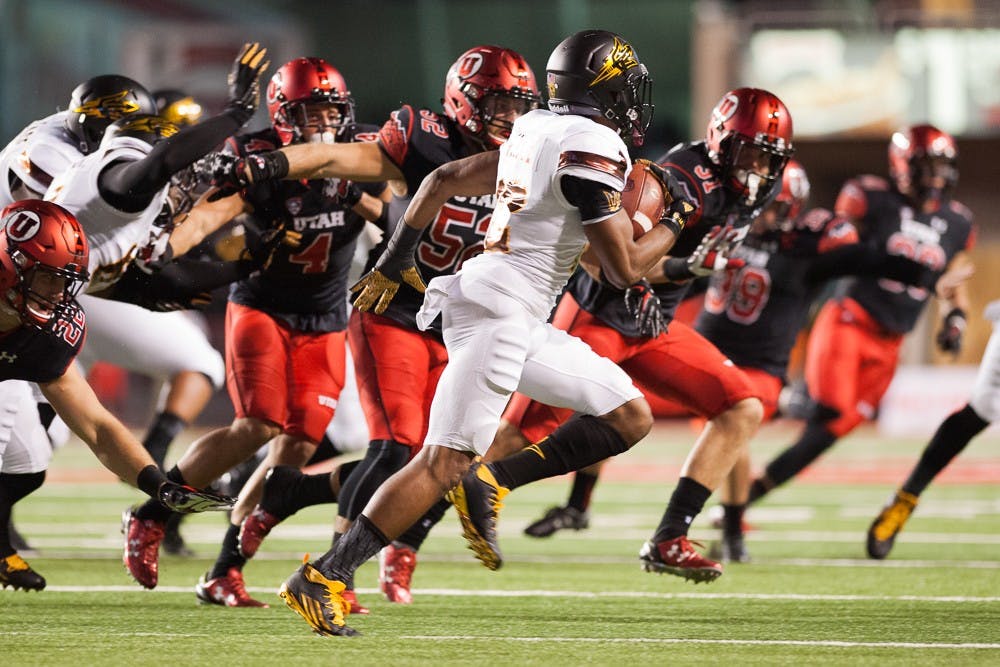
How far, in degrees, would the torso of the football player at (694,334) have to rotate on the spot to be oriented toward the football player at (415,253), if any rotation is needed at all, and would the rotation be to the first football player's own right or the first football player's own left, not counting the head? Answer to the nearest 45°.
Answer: approximately 135° to the first football player's own right

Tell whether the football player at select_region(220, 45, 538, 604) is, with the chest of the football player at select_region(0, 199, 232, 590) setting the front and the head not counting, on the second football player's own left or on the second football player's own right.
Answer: on the second football player's own left

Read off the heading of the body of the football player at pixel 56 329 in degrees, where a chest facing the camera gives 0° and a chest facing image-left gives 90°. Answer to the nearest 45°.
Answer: approximately 315°

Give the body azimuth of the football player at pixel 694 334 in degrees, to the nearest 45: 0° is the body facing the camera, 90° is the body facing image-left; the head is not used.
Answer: approximately 315°

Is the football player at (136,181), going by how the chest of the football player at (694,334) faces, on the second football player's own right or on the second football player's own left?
on the second football player's own right

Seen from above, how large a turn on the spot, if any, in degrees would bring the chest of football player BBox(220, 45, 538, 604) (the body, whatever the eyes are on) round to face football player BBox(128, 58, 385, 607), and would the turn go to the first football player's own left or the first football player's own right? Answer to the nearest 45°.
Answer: approximately 180°

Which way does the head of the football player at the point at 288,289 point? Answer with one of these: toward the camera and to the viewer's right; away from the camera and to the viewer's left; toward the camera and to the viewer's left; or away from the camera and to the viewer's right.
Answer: toward the camera and to the viewer's right

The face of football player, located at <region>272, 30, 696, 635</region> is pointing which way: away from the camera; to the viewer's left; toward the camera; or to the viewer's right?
to the viewer's right

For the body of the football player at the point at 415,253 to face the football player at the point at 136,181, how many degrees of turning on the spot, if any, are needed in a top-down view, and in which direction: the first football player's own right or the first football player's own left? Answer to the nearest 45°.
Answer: approximately 135° to the first football player's own right

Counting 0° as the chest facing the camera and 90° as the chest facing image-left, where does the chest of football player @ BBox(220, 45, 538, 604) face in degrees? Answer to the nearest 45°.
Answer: approximately 315°
